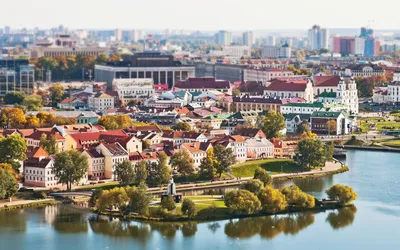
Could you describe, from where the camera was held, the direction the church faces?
facing the viewer and to the right of the viewer

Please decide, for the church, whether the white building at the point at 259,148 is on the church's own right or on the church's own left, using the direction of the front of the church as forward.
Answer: on the church's own right

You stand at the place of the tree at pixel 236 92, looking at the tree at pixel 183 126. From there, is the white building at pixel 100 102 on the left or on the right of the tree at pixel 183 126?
right

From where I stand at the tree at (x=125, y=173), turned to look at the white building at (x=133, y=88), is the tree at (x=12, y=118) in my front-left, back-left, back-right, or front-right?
front-left

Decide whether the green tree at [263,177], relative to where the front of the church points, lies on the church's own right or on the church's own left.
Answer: on the church's own right

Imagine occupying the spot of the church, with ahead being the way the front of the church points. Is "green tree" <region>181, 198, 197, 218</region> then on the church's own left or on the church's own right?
on the church's own right

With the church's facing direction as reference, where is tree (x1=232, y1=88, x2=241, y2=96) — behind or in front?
behind

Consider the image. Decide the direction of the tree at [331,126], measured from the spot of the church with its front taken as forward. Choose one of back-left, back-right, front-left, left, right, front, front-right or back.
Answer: front-right
